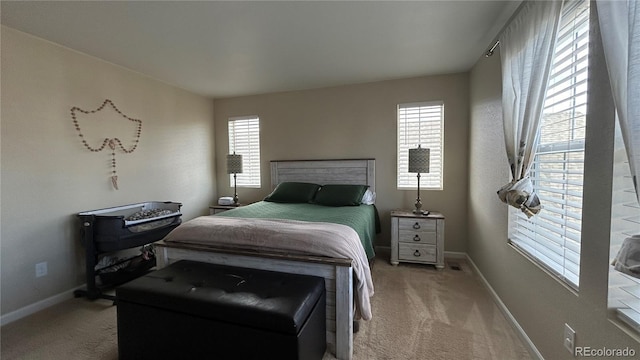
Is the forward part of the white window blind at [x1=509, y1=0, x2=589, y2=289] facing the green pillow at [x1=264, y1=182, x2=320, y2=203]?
no

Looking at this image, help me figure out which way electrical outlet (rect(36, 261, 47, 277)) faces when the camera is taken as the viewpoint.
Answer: facing the viewer and to the right of the viewer

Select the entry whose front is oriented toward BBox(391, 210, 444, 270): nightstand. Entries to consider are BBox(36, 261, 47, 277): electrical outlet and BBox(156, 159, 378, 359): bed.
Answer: the electrical outlet

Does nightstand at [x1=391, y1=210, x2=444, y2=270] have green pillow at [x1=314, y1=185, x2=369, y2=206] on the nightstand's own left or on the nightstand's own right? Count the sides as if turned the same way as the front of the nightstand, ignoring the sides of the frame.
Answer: on the nightstand's own right

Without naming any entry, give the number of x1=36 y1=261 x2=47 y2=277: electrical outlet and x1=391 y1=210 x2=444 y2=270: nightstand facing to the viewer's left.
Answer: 0

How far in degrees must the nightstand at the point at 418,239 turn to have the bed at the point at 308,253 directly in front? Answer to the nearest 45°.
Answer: approximately 45° to its right

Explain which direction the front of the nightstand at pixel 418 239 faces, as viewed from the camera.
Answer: facing the viewer

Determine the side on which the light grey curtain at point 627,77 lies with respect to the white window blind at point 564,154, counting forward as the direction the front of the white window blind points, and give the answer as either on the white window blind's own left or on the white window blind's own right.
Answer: on the white window blind's own left

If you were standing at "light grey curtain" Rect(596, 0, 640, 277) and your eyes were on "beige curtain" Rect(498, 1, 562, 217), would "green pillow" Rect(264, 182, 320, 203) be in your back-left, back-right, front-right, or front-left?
front-left

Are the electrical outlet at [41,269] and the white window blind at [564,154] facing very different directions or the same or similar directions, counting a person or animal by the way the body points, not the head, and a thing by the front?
very different directions

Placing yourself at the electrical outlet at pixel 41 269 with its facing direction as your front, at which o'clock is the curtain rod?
The curtain rod is roughly at 12 o'clock from the electrical outlet.

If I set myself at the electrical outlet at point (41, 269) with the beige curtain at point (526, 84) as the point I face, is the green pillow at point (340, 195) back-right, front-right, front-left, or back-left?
front-left

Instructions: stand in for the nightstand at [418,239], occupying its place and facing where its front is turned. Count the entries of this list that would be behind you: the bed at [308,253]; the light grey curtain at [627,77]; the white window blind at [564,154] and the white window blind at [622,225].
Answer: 0

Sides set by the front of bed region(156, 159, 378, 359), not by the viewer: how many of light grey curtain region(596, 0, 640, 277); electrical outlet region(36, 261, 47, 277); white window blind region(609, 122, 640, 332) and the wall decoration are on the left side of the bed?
2

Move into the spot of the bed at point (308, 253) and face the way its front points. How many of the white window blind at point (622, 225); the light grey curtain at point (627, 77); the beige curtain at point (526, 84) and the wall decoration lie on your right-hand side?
1

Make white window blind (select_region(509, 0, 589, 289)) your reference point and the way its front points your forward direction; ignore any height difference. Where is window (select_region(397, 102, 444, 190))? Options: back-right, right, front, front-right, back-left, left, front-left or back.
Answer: right

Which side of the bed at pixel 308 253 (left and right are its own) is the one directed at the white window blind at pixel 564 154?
left

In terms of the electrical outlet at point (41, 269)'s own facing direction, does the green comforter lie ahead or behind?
ahead

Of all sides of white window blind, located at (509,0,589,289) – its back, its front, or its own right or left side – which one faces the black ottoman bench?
front

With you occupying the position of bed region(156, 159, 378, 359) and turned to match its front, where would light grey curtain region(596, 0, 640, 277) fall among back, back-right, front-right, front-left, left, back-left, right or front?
left

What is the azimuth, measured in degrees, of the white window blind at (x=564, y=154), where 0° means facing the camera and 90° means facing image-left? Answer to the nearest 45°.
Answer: approximately 45°

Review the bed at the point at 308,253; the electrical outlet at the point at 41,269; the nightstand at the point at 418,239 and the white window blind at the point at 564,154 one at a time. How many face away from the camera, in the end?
0

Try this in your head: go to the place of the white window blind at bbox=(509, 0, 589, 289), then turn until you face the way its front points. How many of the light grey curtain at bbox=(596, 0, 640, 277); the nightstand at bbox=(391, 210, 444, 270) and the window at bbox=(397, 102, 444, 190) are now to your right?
2

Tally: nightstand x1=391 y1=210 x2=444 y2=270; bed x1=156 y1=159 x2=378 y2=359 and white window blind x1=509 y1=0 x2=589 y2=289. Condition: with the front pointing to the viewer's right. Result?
0
